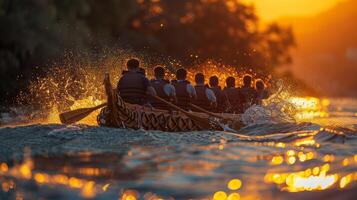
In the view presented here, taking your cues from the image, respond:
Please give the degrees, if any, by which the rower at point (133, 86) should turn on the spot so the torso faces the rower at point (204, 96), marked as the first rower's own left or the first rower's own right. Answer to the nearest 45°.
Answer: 0° — they already face them

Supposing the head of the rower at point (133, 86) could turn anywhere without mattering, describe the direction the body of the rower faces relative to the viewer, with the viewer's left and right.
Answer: facing away from the viewer and to the right of the viewer

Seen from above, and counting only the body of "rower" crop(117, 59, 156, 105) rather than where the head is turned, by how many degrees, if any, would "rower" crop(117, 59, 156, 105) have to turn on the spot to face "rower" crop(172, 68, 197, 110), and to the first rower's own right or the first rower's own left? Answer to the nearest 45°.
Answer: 0° — they already face them

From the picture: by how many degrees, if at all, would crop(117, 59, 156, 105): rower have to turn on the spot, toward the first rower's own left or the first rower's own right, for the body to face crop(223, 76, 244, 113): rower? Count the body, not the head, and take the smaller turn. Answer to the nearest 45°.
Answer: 0° — they already face them
